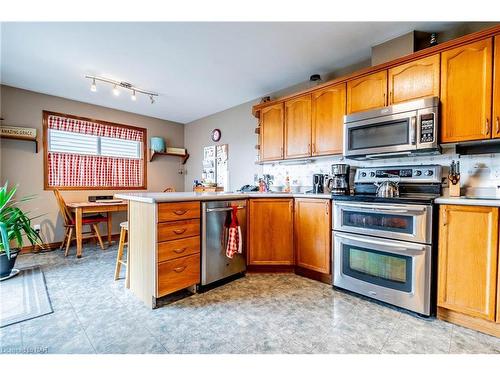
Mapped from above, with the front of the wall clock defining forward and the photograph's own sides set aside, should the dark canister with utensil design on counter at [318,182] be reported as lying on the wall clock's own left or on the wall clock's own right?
on the wall clock's own left

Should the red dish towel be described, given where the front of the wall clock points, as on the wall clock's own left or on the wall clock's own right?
on the wall clock's own left

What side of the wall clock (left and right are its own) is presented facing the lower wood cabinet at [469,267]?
left

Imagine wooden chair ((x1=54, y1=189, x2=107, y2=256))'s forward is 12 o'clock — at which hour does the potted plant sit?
The potted plant is roughly at 4 o'clock from the wooden chair.

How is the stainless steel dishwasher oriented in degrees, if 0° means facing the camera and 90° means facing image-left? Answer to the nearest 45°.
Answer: approximately 315°

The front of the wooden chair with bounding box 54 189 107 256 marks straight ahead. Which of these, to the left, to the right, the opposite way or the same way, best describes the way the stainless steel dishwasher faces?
to the right

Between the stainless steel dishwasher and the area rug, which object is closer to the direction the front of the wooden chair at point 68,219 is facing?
the stainless steel dishwasher

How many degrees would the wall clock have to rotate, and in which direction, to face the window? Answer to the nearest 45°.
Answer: approximately 45° to its right

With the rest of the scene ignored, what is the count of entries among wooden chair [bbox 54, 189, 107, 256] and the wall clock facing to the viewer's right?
1

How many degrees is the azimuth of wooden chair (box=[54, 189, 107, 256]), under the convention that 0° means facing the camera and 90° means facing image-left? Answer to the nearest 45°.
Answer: approximately 270°

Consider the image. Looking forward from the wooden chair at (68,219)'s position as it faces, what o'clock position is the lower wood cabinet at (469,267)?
The lower wood cabinet is roughly at 2 o'clock from the wooden chair.

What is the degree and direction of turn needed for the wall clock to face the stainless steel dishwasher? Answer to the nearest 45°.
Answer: approximately 45° to its left

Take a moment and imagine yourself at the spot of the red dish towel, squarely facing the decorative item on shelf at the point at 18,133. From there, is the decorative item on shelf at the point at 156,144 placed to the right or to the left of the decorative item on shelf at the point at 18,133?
right

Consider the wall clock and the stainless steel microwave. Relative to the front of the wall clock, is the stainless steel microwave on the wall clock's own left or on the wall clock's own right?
on the wall clock's own left

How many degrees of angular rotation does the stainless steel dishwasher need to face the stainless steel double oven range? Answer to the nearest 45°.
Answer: approximately 45° to its left
